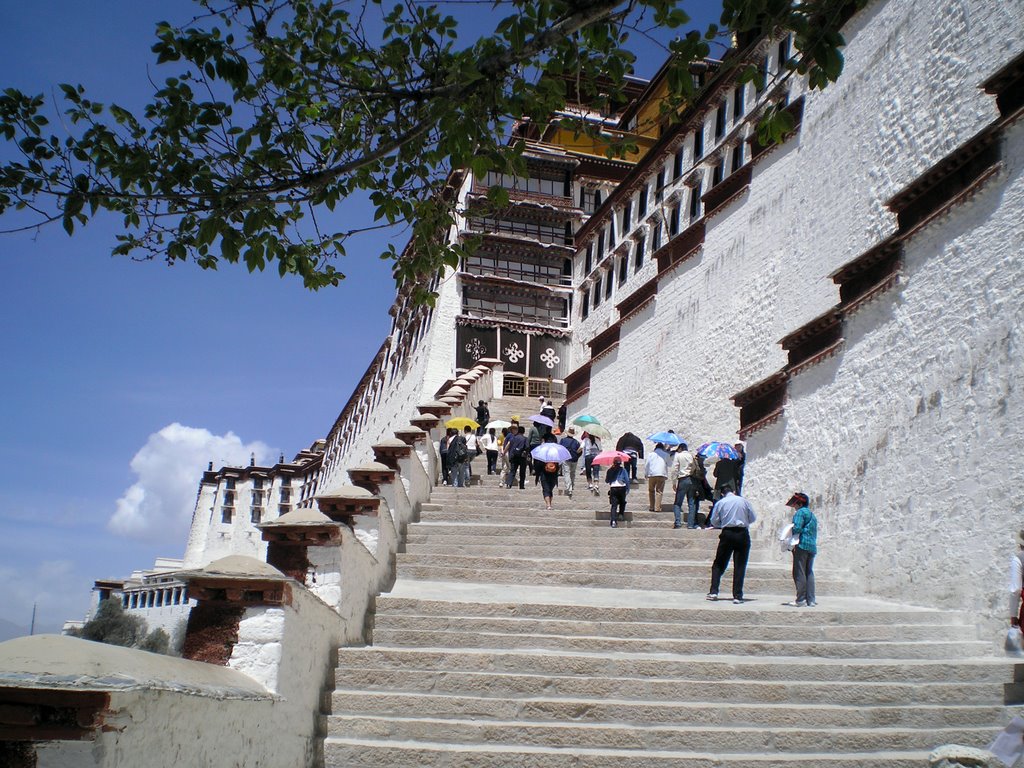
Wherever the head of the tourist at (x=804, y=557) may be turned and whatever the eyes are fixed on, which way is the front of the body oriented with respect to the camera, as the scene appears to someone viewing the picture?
to the viewer's left

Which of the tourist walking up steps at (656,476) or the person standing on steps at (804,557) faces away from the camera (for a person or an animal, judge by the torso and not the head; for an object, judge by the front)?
the tourist walking up steps at (656,476)

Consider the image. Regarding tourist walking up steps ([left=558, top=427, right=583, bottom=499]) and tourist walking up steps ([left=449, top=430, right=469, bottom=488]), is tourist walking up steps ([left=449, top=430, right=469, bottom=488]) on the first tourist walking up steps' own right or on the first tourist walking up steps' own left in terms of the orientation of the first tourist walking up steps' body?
on the first tourist walking up steps' own left

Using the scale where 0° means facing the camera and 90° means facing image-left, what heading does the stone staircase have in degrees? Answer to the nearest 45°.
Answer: approximately 0°

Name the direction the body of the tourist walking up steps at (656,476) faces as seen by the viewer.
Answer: away from the camera

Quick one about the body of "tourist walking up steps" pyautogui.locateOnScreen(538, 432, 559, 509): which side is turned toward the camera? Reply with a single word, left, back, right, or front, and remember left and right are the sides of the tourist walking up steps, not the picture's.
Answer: back

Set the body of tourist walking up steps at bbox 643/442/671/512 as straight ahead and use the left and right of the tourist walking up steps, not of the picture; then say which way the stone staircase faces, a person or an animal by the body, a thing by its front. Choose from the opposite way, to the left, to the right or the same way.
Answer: the opposite way

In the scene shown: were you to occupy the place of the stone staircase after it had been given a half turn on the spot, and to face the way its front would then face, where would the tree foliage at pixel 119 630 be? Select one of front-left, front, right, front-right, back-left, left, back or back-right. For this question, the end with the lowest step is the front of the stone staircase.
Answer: front-left

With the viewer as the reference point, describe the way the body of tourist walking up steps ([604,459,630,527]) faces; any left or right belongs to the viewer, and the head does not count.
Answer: facing away from the viewer

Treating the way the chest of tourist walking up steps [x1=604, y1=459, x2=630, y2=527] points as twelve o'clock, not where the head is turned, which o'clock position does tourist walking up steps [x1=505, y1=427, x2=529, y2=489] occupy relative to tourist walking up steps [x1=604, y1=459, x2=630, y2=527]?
tourist walking up steps [x1=505, y1=427, x2=529, y2=489] is roughly at 11 o'clock from tourist walking up steps [x1=604, y1=459, x2=630, y2=527].

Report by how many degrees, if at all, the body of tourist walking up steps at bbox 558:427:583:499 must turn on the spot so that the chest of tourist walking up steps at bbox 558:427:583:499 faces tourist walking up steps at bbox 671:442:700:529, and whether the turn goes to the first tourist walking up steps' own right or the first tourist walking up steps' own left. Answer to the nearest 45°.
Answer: approximately 135° to the first tourist walking up steps' own right

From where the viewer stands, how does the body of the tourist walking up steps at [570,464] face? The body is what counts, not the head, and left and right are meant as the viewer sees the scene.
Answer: facing away from the viewer
